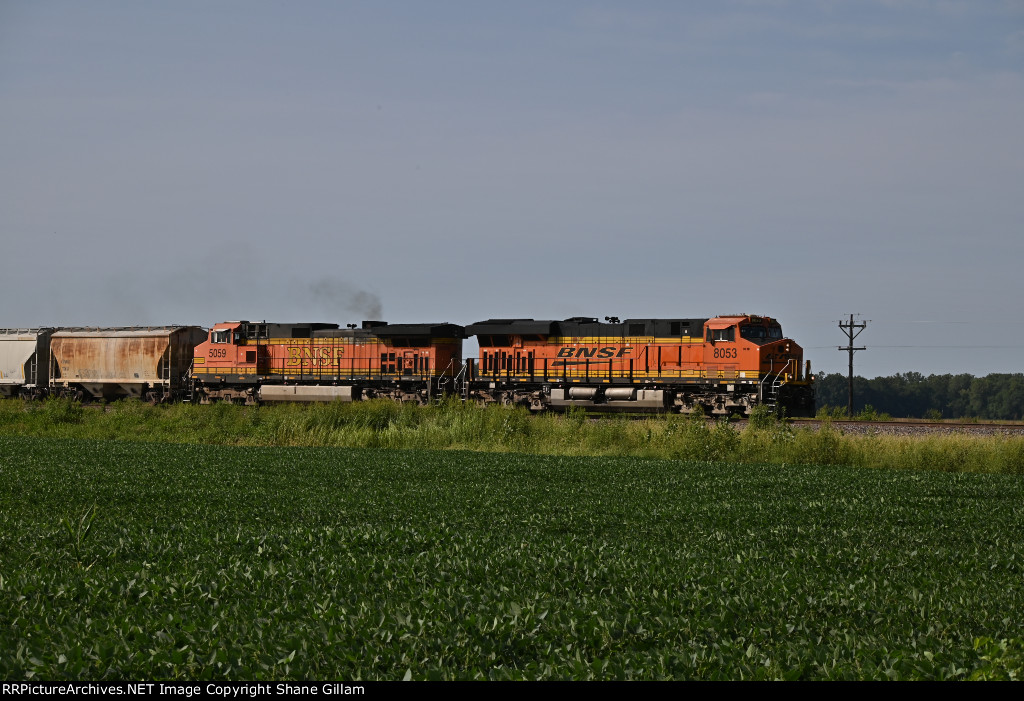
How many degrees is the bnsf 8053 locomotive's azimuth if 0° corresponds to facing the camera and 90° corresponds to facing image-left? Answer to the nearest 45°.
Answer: approximately 315°

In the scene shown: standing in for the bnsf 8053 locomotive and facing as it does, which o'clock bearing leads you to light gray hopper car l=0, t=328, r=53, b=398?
The light gray hopper car is roughly at 5 o'clock from the bnsf 8053 locomotive.

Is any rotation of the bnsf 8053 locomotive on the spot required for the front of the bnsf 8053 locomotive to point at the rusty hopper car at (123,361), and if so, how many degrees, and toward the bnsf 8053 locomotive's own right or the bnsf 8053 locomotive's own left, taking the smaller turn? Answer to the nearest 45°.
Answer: approximately 135° to the bnsf 8053 locomotive's own right

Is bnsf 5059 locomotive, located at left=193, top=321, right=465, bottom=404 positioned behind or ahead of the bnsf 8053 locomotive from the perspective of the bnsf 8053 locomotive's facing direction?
behind
